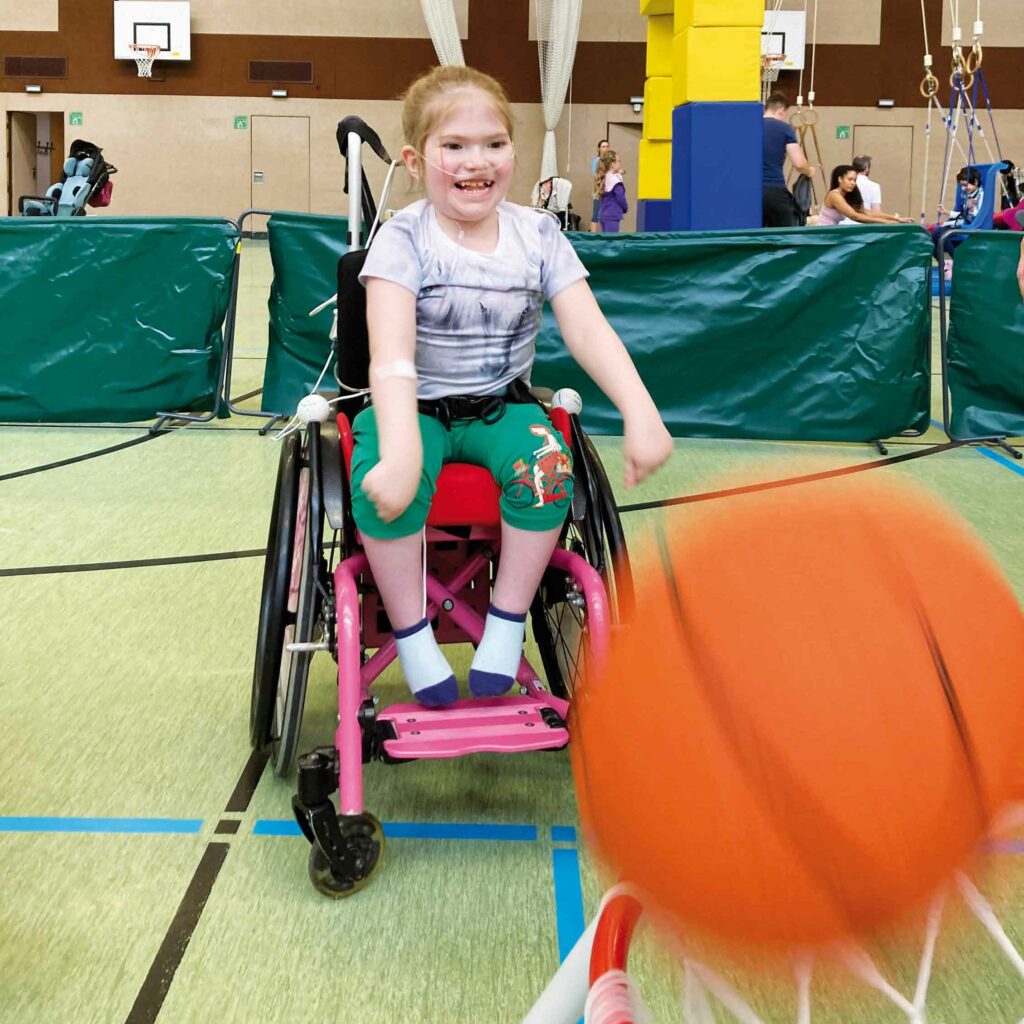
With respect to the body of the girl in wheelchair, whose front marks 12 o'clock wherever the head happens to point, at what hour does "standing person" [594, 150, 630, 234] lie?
The standing person is roughly at 6 o'clock from the girl in wheelchair.

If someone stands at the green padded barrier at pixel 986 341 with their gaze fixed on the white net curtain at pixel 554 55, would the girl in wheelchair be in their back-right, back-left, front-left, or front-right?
back-left

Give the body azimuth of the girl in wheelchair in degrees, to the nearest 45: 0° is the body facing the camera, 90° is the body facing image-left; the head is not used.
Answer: approximately 0°
